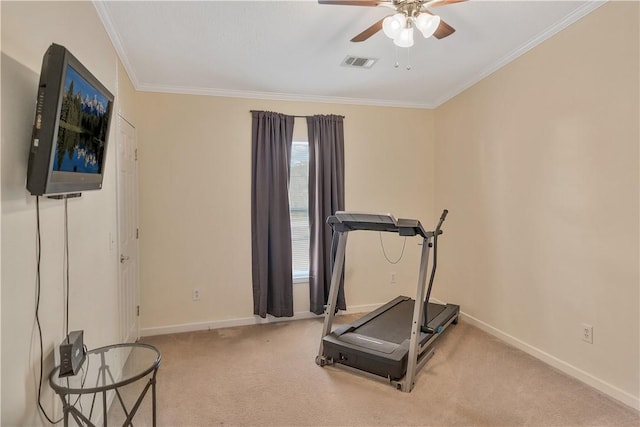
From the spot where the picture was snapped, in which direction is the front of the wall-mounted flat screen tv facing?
facing the viewer and to the right of the viewer

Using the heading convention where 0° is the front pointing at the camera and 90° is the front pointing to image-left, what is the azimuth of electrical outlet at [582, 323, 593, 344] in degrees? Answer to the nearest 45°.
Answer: approximately 45°

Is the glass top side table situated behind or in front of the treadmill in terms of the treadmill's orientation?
in front

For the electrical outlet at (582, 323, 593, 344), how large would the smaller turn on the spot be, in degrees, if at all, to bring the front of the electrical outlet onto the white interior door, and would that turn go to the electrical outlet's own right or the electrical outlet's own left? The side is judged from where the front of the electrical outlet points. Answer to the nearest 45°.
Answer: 0° — it already faces it

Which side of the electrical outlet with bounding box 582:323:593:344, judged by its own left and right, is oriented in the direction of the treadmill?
front

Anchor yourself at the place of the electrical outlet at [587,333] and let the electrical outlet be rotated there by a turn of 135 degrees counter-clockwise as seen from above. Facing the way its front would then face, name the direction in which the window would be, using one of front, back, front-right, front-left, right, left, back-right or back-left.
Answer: back

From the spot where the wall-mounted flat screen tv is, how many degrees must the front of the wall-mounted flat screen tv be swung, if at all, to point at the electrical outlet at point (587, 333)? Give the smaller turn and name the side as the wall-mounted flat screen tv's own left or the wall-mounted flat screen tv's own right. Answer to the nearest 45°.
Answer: approximately 45° to the wall-mounted flat screen tv's own left

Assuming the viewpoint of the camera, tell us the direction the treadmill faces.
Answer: facing the viewer and to the left of the viewer

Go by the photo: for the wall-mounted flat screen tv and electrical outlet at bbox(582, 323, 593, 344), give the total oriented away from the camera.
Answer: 0

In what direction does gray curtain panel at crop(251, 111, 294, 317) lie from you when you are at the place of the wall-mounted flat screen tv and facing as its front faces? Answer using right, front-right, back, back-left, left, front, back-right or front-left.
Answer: left

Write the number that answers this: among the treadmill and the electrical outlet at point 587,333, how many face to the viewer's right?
0

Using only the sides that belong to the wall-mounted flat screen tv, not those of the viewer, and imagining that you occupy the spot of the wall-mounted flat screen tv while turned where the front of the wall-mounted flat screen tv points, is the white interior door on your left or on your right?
on your left

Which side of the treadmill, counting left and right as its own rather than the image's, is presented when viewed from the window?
right

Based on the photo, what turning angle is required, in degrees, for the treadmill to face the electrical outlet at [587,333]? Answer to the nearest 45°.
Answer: approximately 135° to its left
